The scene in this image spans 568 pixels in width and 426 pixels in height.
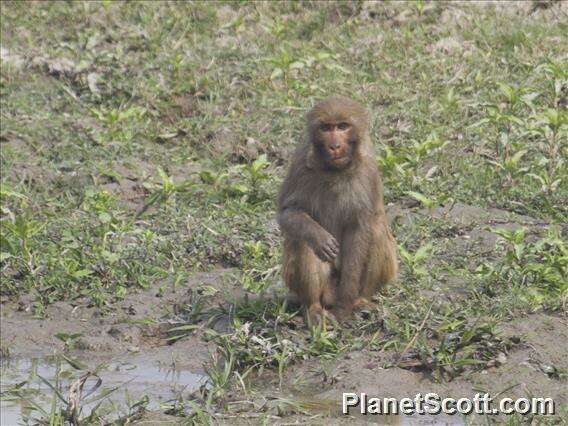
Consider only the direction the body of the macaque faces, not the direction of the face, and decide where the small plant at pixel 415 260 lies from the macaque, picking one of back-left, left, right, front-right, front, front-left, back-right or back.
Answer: back-left

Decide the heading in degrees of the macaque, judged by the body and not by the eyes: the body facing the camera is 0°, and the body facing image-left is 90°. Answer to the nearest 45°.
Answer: approximately 0°
